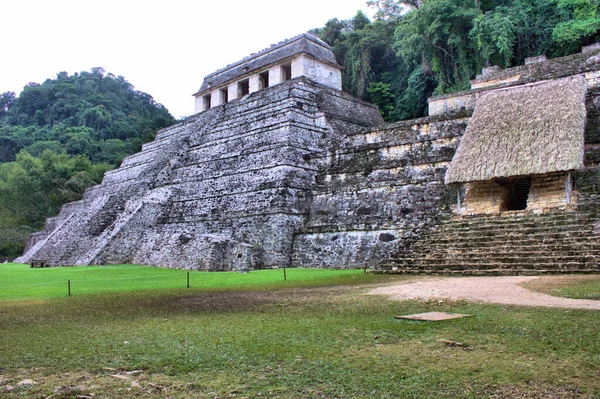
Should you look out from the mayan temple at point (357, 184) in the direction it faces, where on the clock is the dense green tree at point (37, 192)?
The dense green tree is roughly at 3 o'clock from the mayan temple.

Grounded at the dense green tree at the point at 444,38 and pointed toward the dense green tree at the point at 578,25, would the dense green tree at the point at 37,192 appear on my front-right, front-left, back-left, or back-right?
back-right

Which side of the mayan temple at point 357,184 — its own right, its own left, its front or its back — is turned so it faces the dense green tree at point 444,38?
back

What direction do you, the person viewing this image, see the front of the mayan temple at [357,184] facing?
facing the viewer and to the left of the viewer

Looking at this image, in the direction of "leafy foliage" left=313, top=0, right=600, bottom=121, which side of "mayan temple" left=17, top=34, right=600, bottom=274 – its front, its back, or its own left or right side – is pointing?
back

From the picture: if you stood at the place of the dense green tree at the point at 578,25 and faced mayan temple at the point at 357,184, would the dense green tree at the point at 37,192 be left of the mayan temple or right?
right
